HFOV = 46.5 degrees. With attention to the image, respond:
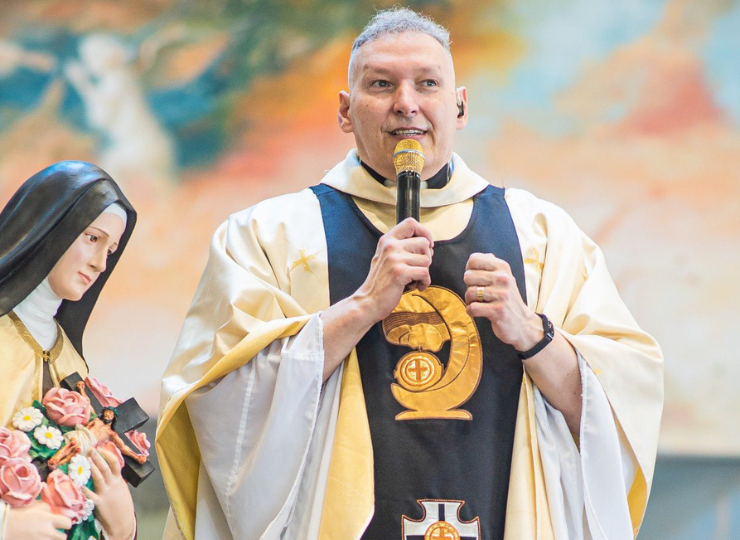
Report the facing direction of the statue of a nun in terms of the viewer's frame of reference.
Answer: facing the viewer and to the right of the viewer

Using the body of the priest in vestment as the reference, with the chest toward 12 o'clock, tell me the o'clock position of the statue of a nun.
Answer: The statue of a nun is roughly at 3 o'clock from the priest in vestment.

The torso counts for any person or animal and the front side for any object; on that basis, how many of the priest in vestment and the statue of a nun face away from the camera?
0

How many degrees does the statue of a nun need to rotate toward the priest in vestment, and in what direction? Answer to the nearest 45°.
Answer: approximately 45° to its left
